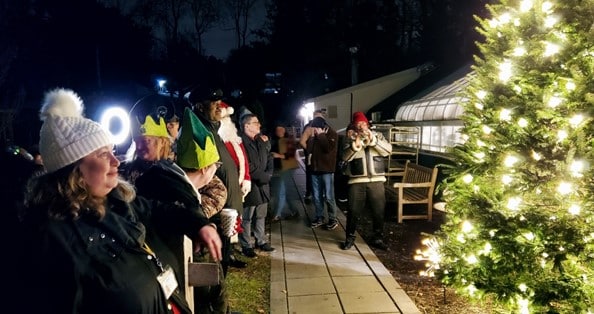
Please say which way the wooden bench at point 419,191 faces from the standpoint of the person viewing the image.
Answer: facing the viewer and to the left of the viewer

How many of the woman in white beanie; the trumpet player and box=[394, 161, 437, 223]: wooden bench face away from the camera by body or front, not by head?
0

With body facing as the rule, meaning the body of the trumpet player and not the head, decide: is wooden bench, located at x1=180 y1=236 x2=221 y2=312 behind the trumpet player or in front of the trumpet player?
in front

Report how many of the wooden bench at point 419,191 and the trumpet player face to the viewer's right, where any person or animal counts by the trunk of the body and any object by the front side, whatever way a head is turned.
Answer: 0

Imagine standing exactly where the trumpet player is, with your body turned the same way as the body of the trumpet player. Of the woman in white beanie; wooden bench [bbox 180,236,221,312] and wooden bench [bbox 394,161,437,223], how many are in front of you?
2

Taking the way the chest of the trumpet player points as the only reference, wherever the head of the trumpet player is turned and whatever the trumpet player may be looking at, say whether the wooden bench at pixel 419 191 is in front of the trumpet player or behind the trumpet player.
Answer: behind

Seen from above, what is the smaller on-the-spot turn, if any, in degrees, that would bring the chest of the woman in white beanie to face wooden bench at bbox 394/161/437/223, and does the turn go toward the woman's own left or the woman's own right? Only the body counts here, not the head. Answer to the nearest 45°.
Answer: approximately 90° to the woman's own left

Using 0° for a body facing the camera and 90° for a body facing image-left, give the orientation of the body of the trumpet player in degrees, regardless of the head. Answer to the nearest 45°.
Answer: approximately 0°

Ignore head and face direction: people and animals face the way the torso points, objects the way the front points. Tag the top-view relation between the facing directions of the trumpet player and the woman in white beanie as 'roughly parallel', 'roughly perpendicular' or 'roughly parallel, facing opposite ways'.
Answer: roughly perpendicular

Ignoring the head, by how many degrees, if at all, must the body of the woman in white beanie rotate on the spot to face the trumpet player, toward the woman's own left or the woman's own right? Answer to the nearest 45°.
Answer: approximately 90° to the woman's own left

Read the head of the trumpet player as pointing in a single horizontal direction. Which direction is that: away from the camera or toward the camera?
toward the camera

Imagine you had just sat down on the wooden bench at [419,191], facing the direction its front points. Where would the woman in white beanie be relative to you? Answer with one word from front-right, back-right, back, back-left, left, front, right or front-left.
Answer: front-left

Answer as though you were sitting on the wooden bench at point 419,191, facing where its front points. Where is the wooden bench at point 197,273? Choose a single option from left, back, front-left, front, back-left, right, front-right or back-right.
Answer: front-left

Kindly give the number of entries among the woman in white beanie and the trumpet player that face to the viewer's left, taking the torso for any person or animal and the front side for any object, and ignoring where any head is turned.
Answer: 0
